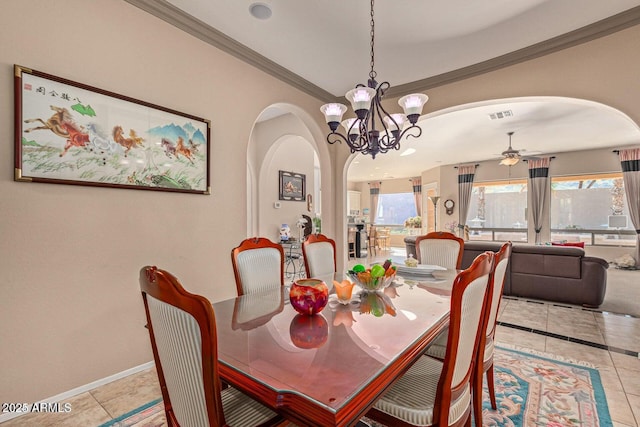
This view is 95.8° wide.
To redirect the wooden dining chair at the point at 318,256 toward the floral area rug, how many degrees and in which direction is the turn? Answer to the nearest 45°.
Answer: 0° — it already faces it

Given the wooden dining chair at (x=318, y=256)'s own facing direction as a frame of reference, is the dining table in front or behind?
in front

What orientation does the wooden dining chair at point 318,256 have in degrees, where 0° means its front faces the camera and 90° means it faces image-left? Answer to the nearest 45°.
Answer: approximately 315°

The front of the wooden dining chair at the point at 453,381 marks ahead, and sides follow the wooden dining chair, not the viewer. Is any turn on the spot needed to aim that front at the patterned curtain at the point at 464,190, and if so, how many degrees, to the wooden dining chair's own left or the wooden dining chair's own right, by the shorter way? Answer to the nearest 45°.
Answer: approximately 45° to the wooden dining chair's own right

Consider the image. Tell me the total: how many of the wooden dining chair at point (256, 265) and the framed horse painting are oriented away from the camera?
0

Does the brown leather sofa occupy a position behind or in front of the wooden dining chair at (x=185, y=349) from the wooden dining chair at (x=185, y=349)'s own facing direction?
in front

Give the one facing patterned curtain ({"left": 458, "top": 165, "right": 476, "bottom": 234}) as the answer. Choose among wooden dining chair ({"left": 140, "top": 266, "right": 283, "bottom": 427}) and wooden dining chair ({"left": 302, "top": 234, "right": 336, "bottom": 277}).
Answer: wooden dining chair ({"left": 140, "top": 266, "right": 283, "bottom": 427})

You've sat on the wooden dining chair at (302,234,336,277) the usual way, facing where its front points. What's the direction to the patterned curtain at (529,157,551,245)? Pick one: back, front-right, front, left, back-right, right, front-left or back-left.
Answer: left

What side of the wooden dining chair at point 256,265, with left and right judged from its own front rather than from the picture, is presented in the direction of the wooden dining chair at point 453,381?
front

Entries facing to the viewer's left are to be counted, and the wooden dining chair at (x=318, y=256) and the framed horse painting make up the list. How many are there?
0

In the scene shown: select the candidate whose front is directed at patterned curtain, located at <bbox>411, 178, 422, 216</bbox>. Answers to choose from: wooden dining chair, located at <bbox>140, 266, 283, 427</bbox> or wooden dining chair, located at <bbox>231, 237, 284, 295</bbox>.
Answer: wooden dining chair, located at <bbox>140, 266, 283, 427</bbox>

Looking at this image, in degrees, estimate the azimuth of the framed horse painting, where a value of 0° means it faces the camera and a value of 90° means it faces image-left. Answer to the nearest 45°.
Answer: approximately 315°

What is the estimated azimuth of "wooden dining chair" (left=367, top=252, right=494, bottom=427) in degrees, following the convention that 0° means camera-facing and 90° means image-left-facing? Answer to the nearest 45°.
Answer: approximately 135°
